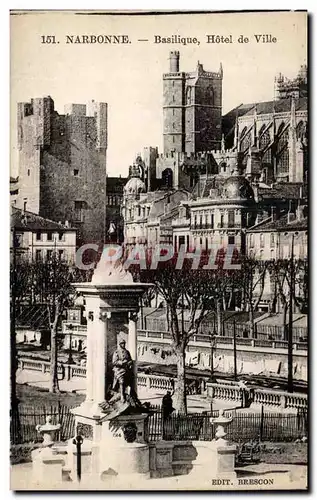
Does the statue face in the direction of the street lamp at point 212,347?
no

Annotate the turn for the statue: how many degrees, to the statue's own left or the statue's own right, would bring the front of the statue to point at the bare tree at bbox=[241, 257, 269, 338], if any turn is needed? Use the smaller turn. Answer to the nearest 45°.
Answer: approximately 90° to the statue's own left

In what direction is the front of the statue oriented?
toward the camera

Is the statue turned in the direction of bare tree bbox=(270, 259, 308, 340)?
no
